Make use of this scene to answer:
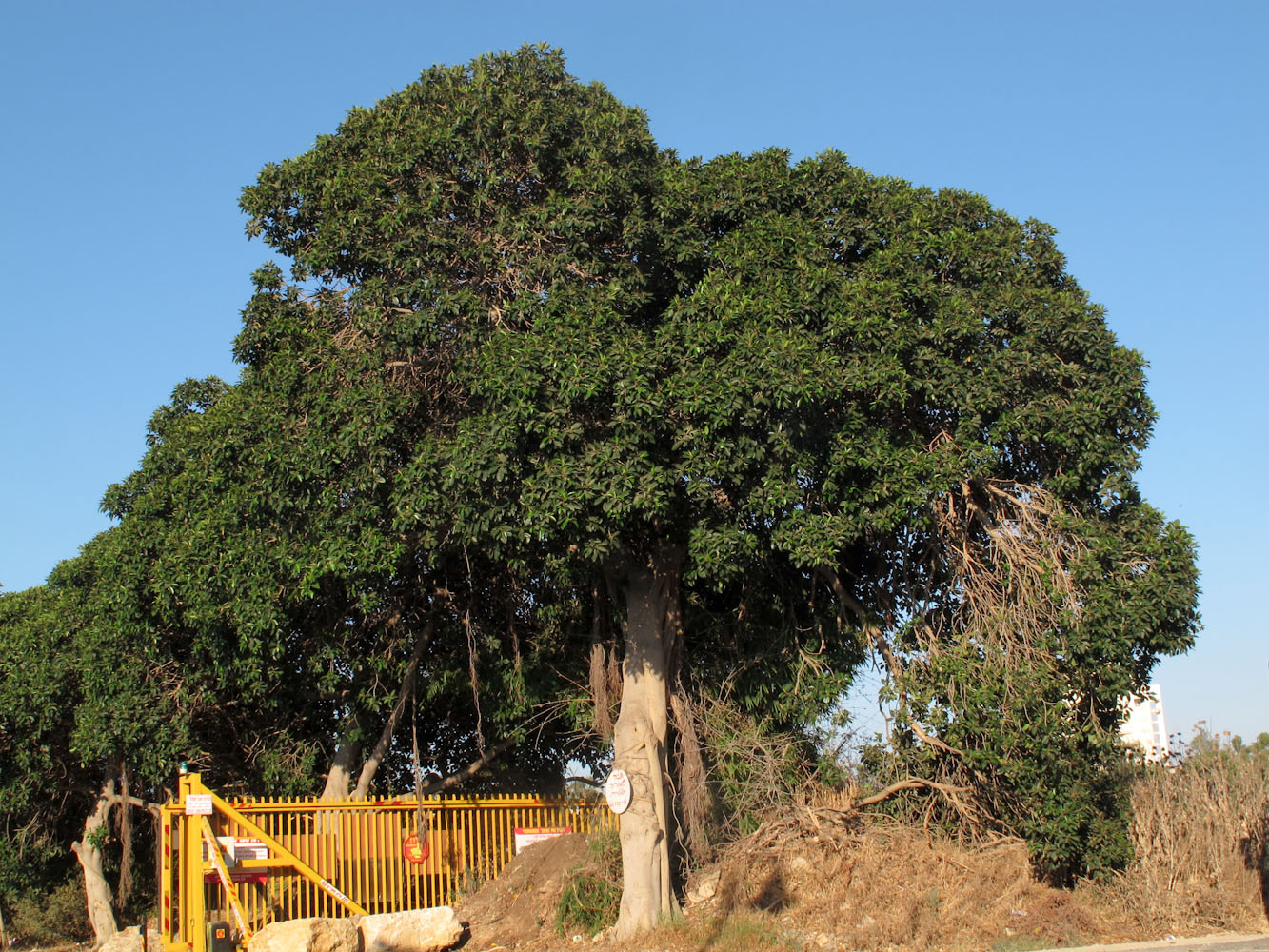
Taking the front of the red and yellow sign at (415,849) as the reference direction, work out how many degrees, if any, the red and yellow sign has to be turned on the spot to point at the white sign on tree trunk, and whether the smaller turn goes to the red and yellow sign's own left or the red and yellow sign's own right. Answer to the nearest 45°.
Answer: approximately 45° to the red and yellow sign's own left

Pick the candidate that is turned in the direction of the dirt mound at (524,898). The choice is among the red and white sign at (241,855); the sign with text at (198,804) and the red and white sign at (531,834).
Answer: the red and white sign at (531,834)

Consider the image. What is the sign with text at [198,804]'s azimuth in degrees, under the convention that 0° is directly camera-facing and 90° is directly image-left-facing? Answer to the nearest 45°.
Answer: approximately 0°

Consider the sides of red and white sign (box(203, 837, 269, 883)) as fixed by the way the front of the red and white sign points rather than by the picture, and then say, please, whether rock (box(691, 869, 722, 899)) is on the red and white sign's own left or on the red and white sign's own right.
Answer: on the red and white sign's own left

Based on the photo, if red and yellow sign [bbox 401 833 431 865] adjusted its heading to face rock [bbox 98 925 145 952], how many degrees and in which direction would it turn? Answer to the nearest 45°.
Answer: approximately 90° to its right

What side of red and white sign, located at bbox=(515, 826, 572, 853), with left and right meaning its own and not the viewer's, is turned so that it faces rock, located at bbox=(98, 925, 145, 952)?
right

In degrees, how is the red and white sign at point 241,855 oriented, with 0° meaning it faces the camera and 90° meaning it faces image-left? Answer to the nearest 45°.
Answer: approximately 0°

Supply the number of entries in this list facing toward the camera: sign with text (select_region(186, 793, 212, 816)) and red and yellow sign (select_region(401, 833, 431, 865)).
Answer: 2

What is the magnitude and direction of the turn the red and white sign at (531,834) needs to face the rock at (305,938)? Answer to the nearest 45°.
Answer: approximately 45° to its right

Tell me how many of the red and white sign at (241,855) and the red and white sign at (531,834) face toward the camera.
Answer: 2
